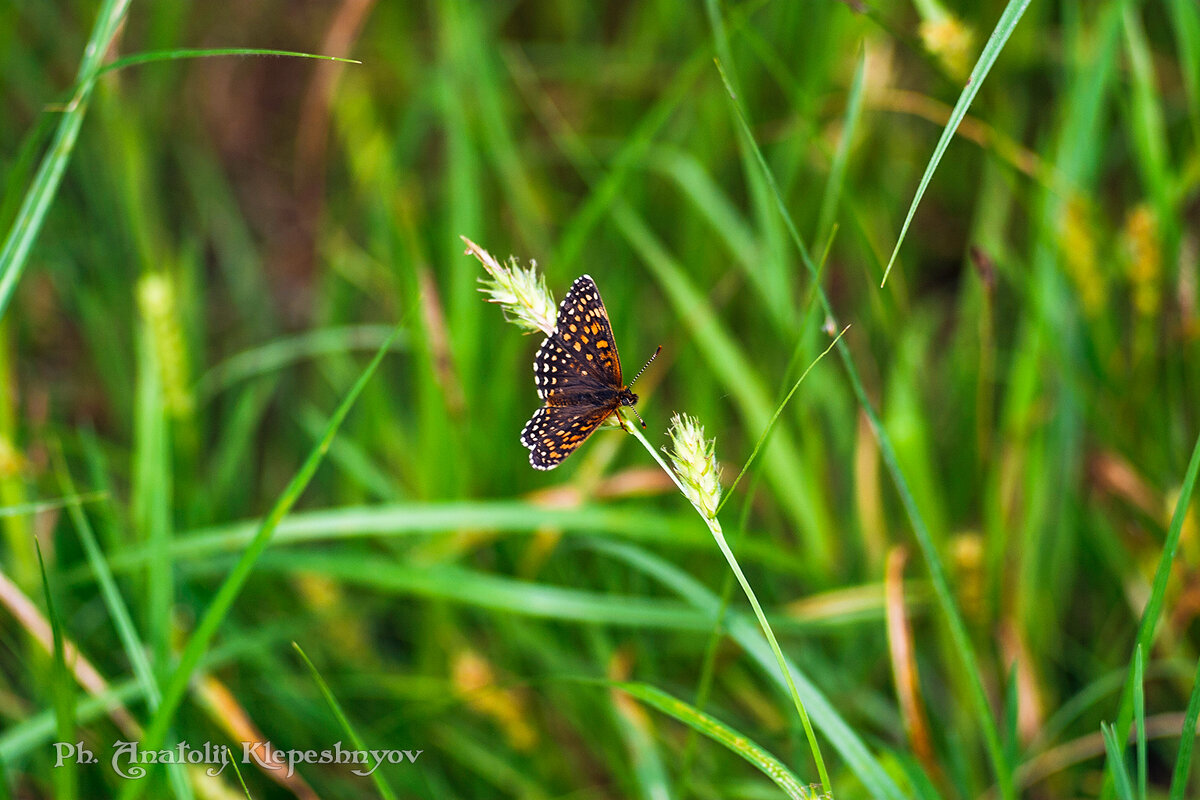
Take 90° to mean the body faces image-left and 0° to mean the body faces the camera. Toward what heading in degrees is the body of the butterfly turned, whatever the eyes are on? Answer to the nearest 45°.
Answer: approximately 270°
